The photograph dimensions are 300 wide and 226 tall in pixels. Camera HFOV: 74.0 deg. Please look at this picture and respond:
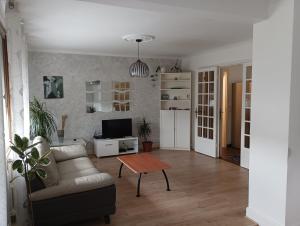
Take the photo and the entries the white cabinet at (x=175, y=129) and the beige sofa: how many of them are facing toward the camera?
1

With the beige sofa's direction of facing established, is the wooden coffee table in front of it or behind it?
in front

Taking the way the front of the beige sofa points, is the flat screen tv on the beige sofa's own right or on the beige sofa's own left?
on the beige sofa's own left

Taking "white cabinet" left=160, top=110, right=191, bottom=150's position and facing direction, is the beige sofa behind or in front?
in front

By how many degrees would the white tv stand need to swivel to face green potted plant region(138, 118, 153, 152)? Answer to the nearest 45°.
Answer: approximately 90° to its left

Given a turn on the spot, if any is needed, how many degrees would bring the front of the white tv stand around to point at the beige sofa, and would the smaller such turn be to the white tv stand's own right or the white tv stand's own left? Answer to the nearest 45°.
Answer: approximately 45° to the white tv stand's own right

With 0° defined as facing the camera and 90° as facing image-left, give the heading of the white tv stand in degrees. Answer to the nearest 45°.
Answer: approximately 315°

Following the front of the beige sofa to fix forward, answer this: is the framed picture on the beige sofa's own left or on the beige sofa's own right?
on the beige sofa's own left

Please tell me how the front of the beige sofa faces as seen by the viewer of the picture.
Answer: facing to the right of the viewer

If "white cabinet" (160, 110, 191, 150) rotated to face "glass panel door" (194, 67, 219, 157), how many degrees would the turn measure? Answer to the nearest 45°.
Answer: approximately 45° to its left
